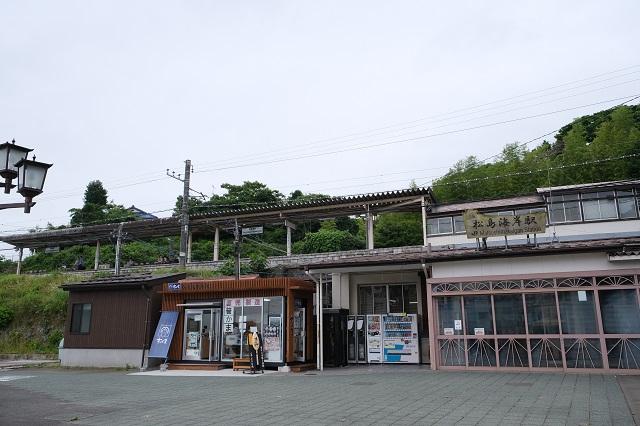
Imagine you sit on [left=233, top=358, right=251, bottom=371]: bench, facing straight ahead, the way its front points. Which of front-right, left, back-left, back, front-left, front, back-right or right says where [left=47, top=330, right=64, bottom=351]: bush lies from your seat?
back-right

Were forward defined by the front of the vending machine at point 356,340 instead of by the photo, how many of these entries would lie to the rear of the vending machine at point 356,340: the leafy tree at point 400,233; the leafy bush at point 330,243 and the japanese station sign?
2

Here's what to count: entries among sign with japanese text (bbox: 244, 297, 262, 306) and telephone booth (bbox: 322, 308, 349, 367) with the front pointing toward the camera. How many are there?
2

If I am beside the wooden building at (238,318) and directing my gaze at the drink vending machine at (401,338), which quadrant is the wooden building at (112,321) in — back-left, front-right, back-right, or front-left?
back-left

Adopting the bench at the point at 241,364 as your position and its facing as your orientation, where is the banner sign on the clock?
The banner sign is roughly at 4 o'clock from the bench.

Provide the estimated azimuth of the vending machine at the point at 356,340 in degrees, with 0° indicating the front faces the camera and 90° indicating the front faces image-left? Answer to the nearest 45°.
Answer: approximately 0°

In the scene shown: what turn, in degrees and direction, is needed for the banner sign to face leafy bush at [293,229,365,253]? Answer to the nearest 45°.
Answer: approximately 135° to its left
